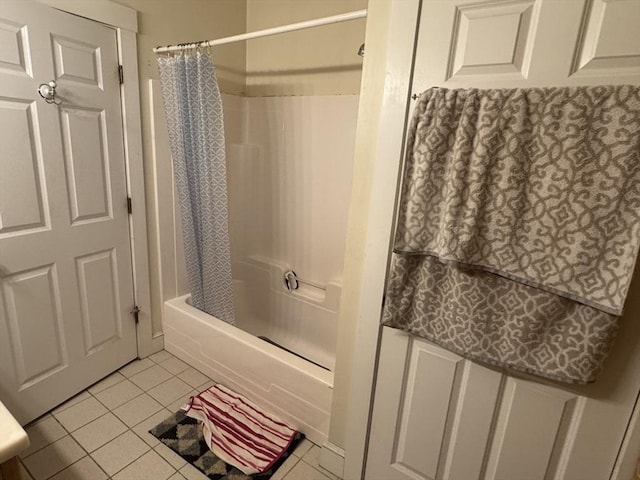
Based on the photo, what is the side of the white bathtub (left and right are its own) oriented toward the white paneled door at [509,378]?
left

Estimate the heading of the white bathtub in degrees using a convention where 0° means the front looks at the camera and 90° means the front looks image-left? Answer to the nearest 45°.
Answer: approximately 45°

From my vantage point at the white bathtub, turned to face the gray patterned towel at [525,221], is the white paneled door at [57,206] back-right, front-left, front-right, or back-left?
back-right

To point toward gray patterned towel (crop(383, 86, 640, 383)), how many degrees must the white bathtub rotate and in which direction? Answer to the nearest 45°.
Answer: approximately 90° to its left
